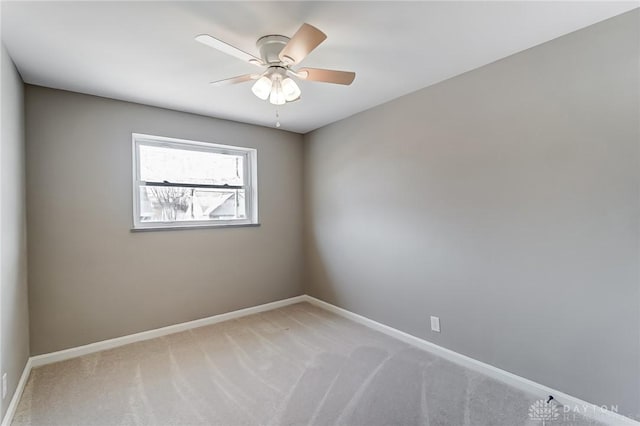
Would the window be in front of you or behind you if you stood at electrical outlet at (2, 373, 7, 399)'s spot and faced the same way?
in front

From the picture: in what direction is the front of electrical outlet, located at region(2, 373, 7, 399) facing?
to the viewer's right
